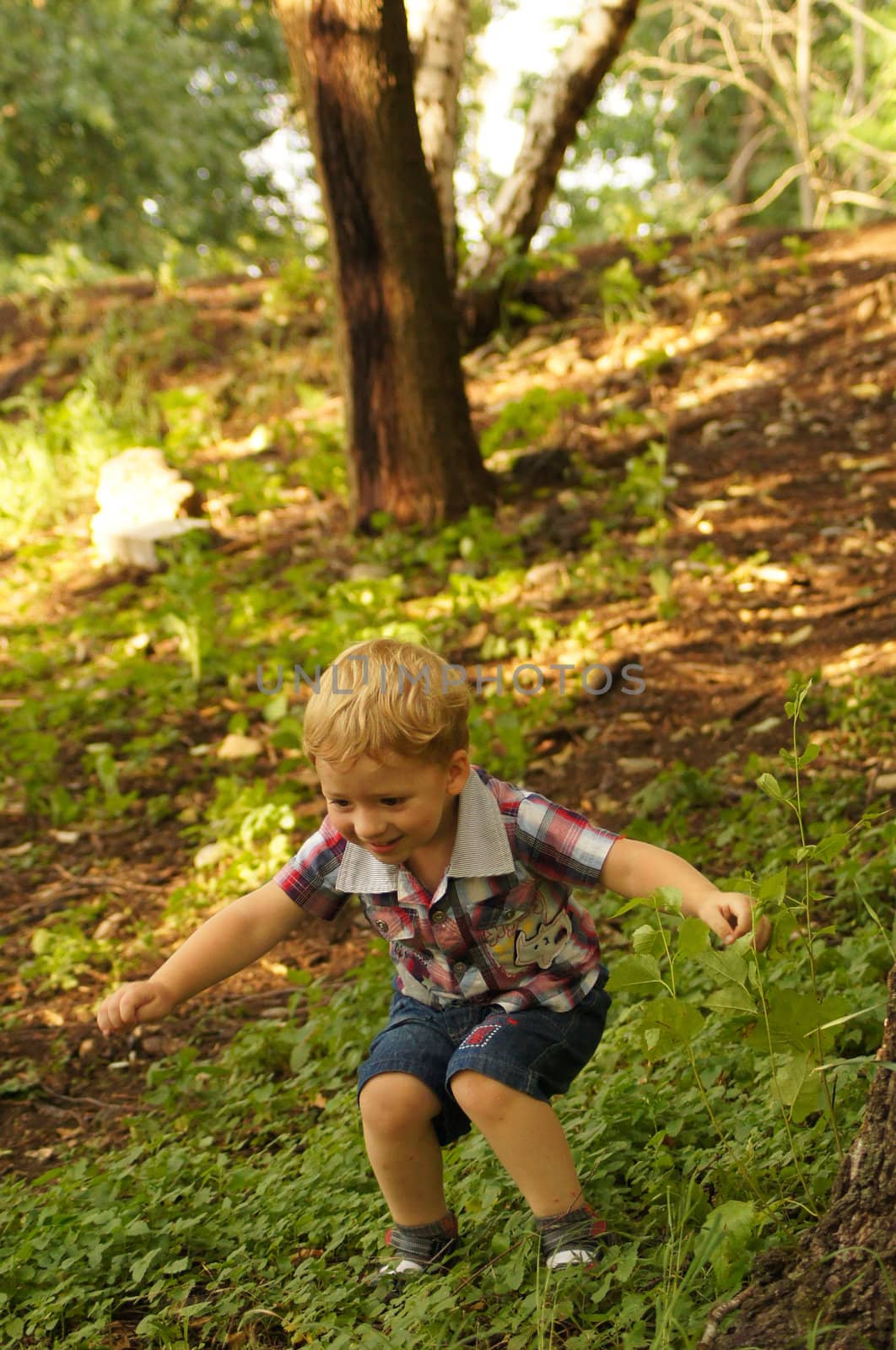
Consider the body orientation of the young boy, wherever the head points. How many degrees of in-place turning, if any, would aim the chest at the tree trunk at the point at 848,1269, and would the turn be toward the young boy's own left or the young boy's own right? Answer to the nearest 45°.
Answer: approximately 90° to the young boy's own left

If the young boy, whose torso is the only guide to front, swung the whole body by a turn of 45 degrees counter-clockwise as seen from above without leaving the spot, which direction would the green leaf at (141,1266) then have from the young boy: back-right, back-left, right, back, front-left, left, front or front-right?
right

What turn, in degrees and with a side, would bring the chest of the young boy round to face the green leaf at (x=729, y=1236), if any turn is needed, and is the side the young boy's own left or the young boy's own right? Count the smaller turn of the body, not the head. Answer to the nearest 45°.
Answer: approximately 90° to the young boy's own left

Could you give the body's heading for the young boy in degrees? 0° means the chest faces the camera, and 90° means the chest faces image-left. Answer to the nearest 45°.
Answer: approximately 45°

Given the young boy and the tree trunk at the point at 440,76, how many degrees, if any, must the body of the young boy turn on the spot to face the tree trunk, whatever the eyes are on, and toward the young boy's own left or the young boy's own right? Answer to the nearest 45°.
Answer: approximately 135° to the young boy's own right

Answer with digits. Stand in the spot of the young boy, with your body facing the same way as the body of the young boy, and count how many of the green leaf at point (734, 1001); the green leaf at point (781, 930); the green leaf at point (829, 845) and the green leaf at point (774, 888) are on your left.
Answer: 4

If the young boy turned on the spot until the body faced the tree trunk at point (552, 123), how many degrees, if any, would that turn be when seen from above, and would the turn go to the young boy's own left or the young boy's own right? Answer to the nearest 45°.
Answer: approximately 135° to the young boy's own right

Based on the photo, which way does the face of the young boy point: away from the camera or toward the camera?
toward the camera

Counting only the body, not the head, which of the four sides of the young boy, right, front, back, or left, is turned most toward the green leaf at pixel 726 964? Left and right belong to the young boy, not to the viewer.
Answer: left

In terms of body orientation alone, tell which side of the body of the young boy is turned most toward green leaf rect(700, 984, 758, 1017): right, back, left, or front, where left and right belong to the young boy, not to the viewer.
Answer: left

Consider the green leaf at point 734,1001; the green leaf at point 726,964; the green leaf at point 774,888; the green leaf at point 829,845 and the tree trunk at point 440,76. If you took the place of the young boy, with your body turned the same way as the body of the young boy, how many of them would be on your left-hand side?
4
